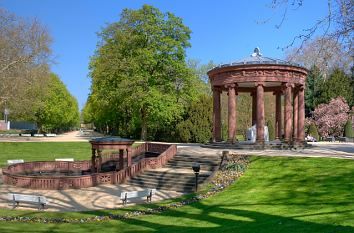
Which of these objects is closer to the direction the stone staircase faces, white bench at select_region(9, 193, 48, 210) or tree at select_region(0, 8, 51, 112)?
the white bench

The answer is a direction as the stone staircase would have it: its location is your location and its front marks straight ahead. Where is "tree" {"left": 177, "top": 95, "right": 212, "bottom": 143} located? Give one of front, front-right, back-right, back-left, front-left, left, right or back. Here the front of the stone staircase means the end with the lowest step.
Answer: back-right

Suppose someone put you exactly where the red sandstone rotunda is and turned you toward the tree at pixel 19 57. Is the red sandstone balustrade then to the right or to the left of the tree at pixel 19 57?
left

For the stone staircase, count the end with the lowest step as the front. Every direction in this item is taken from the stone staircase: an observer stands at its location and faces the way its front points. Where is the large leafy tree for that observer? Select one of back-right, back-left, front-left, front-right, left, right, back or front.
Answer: back-right

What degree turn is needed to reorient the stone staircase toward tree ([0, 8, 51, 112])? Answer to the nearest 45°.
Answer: approximately 90° to its right

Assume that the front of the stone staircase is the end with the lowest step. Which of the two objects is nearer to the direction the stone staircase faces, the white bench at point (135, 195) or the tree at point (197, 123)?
the white bench

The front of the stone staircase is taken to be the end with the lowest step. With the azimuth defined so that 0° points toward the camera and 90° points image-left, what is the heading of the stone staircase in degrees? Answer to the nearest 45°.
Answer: approximately 45°

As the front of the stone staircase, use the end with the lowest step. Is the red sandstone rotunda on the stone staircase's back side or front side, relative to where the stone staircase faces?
on the back side
